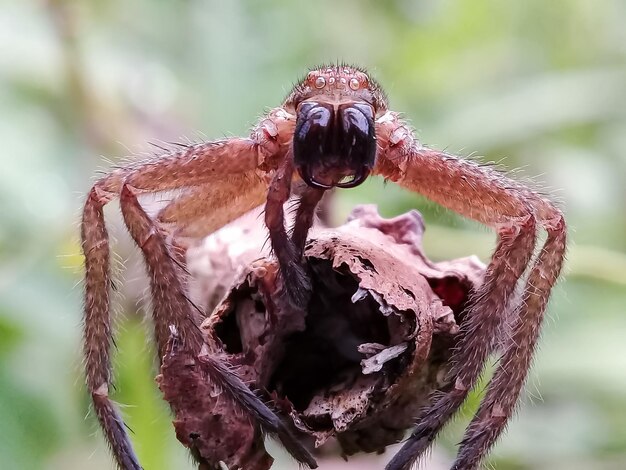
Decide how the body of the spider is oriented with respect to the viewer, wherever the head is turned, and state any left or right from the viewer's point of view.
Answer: facing the viewer
